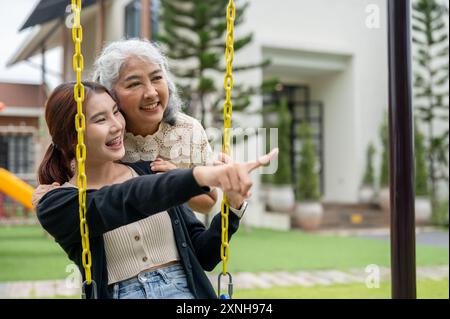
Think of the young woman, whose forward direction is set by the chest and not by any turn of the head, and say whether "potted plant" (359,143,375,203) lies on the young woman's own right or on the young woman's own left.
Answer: on the young woman's own left

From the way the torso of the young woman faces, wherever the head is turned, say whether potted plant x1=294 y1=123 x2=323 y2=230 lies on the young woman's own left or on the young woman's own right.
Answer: on the young woman's own left

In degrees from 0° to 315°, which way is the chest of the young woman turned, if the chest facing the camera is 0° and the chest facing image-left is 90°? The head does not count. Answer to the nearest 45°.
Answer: approximately 315°

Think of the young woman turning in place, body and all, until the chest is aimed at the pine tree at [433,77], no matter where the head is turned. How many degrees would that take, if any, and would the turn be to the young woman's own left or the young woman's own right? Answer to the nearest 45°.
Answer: approximately 90° to the young woman's own left

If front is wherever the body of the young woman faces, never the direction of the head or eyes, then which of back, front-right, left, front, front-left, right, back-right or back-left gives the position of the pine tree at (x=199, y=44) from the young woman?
back-left
